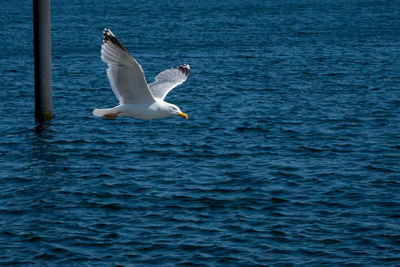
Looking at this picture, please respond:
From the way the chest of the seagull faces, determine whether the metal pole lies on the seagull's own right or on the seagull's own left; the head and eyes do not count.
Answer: on the seagull's own left

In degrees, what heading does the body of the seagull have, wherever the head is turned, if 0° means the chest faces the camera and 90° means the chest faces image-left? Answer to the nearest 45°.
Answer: approximately 270°
